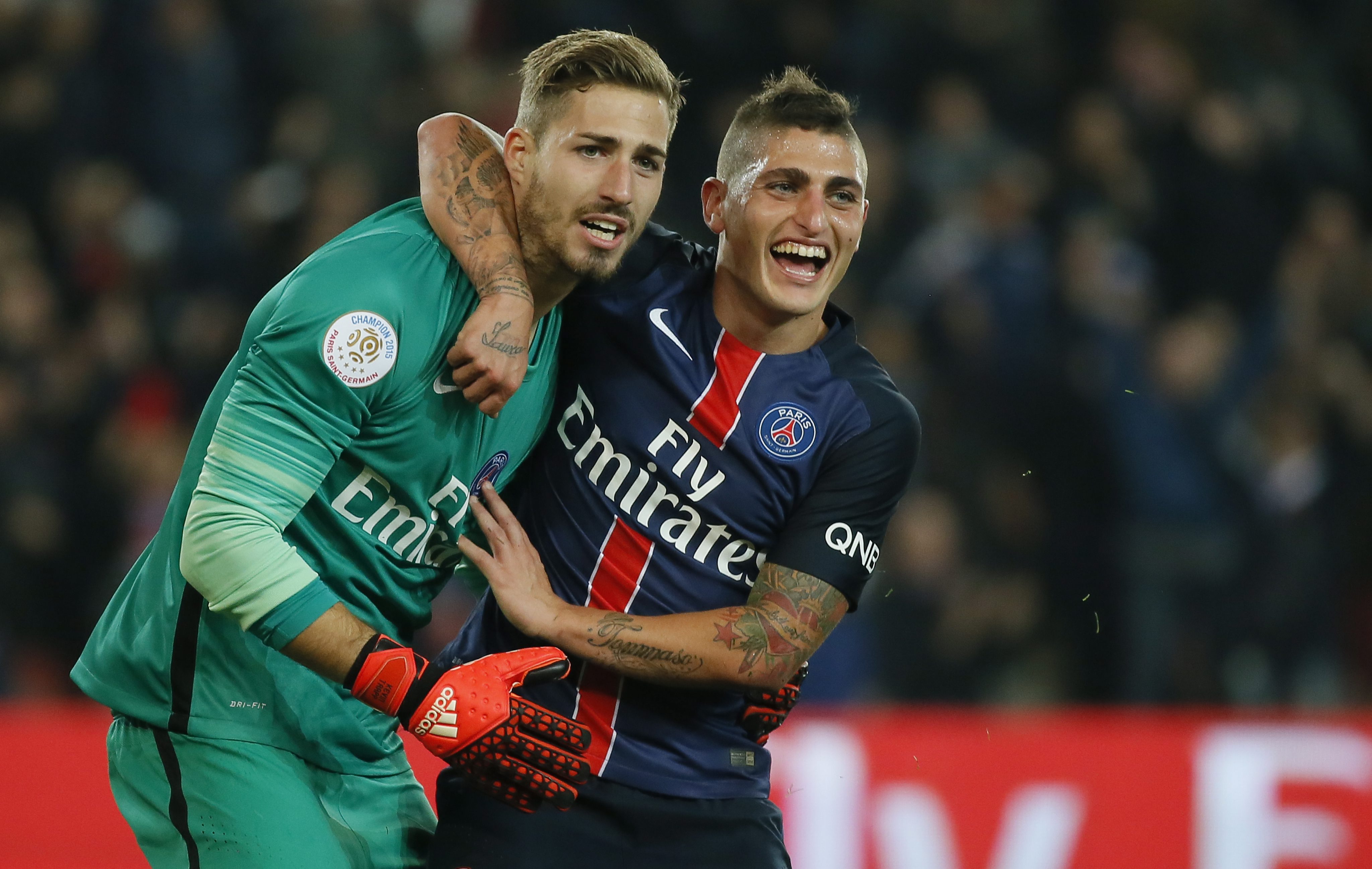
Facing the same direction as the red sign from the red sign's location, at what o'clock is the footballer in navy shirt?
The footballer in navy shirt is roughly at 1 o'clock from the red sign.

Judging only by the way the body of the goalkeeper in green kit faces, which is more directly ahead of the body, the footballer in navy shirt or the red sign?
the footballer in navy shirt

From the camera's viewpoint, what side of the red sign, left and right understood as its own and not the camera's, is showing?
front

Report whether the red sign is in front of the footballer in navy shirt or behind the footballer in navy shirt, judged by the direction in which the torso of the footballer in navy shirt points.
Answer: behind

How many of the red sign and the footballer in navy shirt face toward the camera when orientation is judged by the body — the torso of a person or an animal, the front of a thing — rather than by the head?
2

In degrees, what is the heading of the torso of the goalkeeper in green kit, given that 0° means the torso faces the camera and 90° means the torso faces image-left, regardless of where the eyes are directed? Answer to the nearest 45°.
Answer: approximately 315°

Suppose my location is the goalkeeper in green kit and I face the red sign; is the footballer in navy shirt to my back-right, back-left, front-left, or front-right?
front-right

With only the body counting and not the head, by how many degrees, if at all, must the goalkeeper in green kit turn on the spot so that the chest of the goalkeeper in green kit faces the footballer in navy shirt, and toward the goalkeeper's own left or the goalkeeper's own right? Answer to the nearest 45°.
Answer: approximately 45° to the goalkeeper's own left

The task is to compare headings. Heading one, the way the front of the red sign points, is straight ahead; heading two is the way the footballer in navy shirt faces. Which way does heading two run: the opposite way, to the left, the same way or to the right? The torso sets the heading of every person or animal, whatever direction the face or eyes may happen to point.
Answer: the same way

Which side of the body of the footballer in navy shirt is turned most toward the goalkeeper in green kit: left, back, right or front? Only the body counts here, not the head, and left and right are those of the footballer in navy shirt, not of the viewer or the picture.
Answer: right
